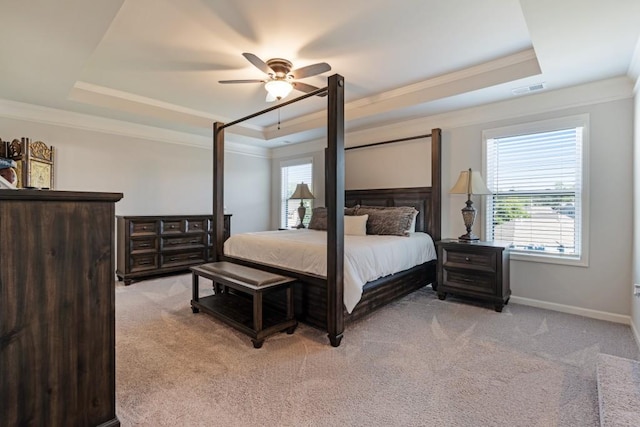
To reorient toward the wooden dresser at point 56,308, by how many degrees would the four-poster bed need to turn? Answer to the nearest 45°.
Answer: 0° — it already faces it

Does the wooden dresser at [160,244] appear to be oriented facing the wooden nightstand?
yes

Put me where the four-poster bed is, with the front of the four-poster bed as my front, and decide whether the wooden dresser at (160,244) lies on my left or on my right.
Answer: on my right

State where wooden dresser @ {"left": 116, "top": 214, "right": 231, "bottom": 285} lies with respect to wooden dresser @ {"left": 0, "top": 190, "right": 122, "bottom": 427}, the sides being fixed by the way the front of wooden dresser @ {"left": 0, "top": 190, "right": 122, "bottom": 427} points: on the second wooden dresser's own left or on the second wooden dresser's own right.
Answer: on the second wooden dresser's own left

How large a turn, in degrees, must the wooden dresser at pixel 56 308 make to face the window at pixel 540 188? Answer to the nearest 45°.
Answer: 0° — it already faces it

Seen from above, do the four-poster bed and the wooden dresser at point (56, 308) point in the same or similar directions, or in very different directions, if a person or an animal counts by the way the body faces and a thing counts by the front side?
very different directions

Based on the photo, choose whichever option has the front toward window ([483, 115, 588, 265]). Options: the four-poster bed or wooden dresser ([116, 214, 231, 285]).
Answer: the wooden dresser

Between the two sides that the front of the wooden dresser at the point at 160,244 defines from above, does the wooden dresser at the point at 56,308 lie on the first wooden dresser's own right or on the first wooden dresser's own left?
on the first wooden dresser's own right

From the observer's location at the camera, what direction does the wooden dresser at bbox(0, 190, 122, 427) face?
facing to the right of the viewer

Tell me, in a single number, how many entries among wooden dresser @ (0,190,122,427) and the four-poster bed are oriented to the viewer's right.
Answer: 1

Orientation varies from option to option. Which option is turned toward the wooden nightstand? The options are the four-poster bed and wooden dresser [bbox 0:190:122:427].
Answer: the wooden dresser

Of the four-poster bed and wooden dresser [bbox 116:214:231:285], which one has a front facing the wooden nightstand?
the wooden dresser

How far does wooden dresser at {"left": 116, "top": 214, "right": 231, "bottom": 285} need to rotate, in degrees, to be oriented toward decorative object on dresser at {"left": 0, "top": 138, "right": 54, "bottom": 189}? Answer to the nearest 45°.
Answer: approximately 90° to its right
